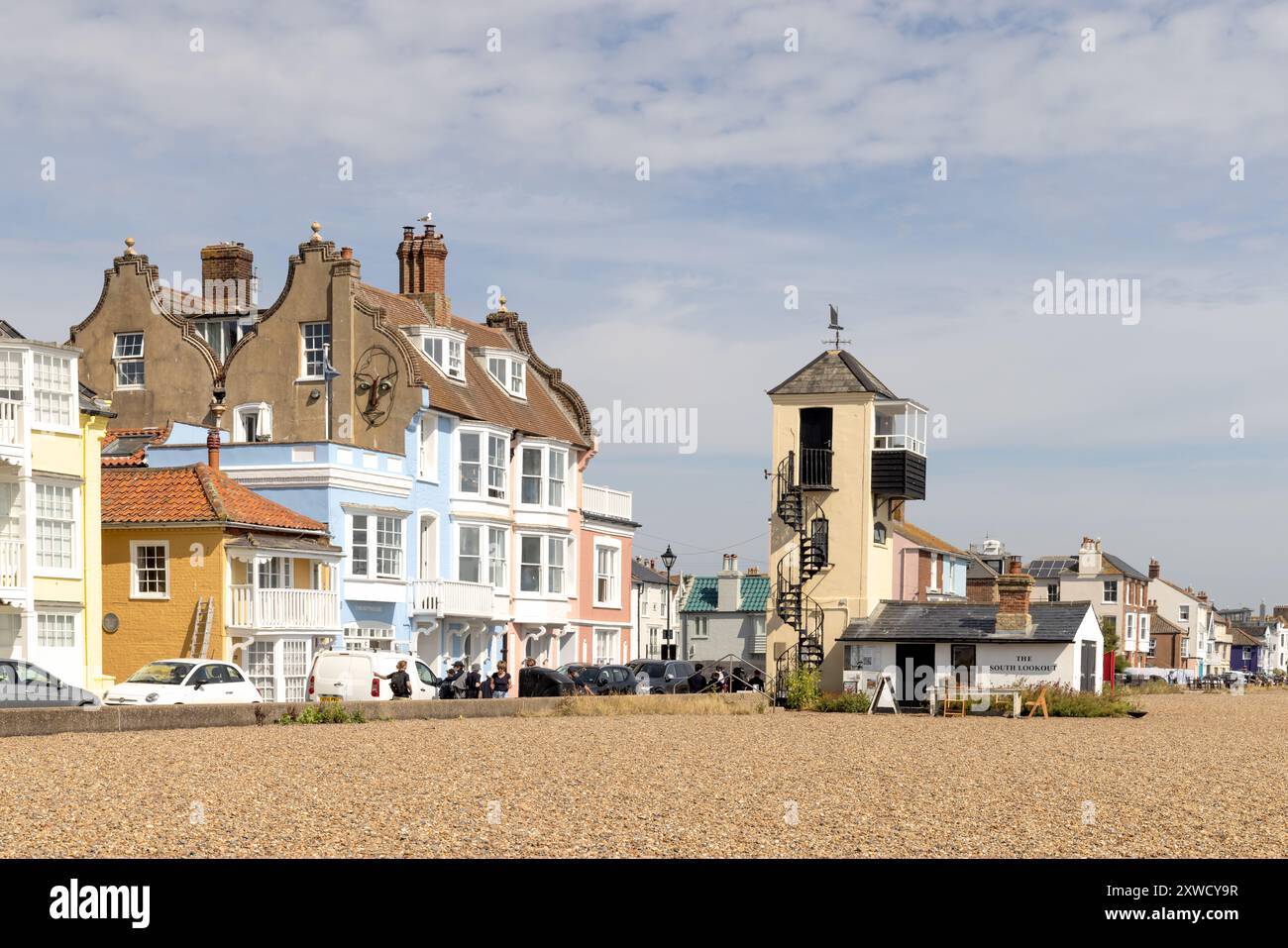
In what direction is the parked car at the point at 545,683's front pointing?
to the viewer's right

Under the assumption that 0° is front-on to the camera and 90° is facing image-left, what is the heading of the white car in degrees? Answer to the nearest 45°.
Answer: approximately 45°

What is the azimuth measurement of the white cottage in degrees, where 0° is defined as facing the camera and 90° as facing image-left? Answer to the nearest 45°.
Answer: approximately 0°

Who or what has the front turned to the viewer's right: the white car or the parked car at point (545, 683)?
the parked car

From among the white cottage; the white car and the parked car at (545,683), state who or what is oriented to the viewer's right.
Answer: the parked car

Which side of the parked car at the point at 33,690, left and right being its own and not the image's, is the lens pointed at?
right

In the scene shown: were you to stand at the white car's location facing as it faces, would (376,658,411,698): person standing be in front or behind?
behind
